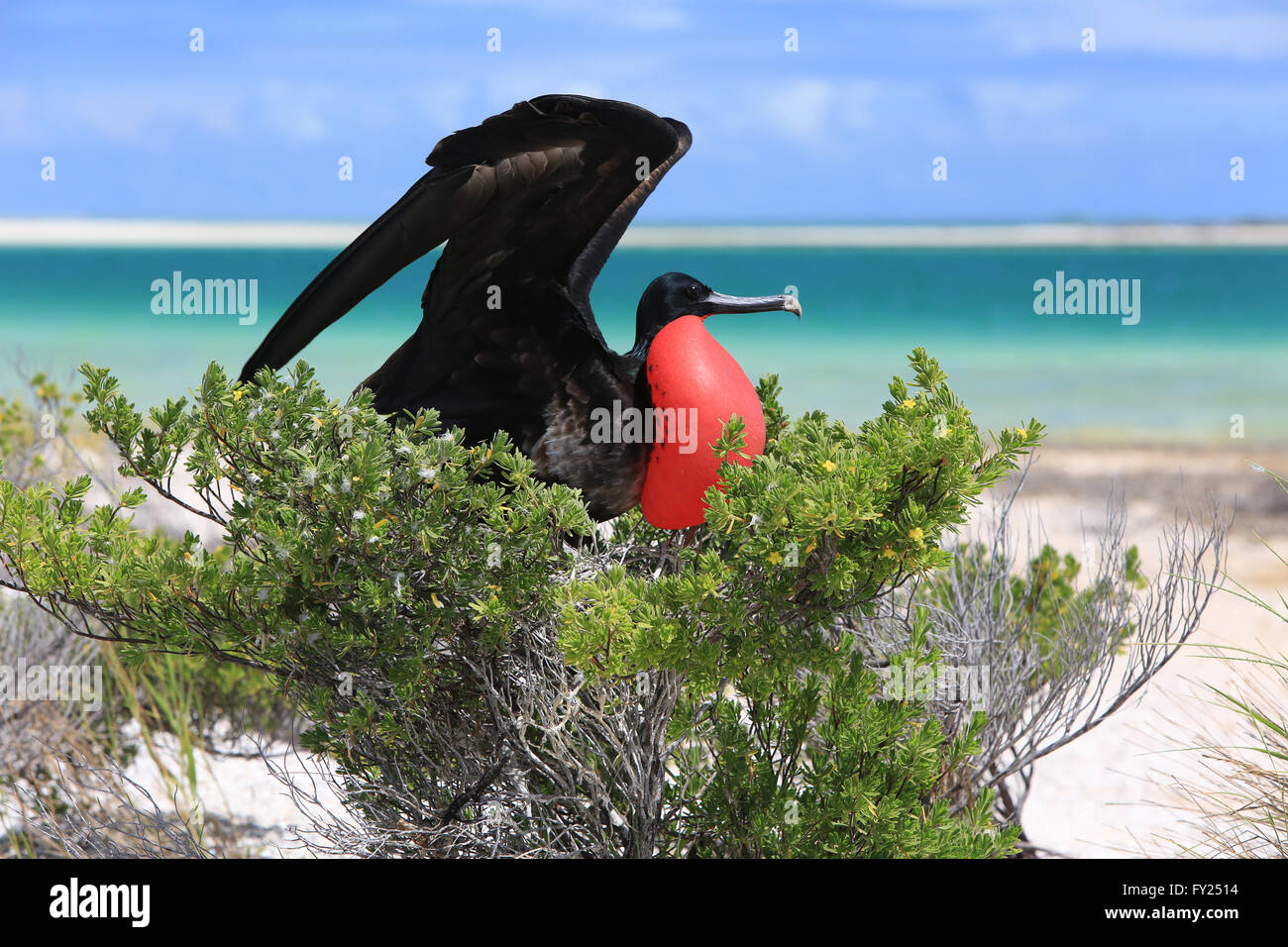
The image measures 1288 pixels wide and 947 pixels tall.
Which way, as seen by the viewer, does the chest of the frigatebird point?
to the viewer's right
